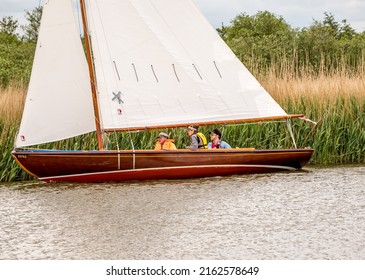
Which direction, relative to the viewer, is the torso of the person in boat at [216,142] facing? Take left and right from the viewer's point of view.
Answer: facing the viewer and to the left of the viewer

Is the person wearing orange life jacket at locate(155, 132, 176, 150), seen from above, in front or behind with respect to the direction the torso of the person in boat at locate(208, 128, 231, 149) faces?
in front

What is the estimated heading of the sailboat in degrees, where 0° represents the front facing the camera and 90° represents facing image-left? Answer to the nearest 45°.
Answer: approximately 90°

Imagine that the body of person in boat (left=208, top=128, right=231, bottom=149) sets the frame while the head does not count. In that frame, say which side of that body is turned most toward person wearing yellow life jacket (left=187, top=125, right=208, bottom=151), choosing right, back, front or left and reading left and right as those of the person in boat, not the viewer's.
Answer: front
